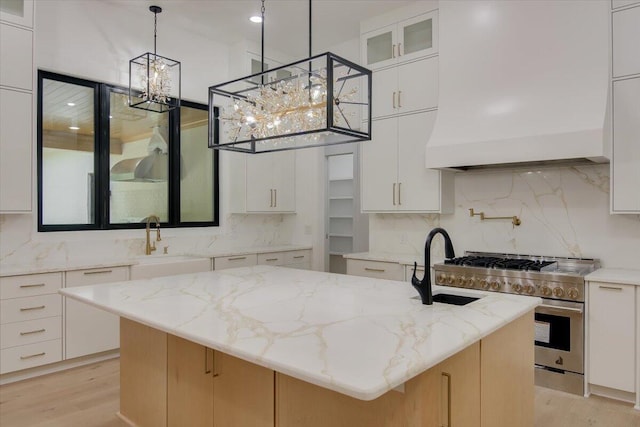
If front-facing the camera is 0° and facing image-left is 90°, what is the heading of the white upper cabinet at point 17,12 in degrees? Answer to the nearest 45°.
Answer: approximately 315°

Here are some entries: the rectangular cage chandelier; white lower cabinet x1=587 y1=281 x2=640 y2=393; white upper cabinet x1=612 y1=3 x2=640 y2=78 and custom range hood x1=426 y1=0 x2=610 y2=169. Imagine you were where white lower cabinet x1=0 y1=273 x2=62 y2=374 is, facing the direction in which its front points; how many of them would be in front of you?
4

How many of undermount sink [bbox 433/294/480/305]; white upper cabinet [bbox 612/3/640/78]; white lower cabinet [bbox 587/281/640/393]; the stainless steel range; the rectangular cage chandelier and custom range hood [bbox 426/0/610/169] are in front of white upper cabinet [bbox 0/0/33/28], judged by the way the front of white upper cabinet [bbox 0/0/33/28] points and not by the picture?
6

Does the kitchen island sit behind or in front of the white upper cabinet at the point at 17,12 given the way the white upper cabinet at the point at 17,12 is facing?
in front

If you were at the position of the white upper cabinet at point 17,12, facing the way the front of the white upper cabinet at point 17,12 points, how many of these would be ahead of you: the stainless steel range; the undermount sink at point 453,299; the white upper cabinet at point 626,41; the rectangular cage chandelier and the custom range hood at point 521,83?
5

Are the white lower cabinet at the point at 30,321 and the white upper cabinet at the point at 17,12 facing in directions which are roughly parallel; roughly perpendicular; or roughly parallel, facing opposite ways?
roughly parallel

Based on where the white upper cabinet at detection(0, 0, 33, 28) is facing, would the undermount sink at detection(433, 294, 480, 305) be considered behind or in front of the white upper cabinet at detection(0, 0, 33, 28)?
in front

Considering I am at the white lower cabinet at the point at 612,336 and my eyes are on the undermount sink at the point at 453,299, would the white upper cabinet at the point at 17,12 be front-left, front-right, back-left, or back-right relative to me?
front-right

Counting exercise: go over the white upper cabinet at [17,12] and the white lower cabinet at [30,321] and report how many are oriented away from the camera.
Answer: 0
